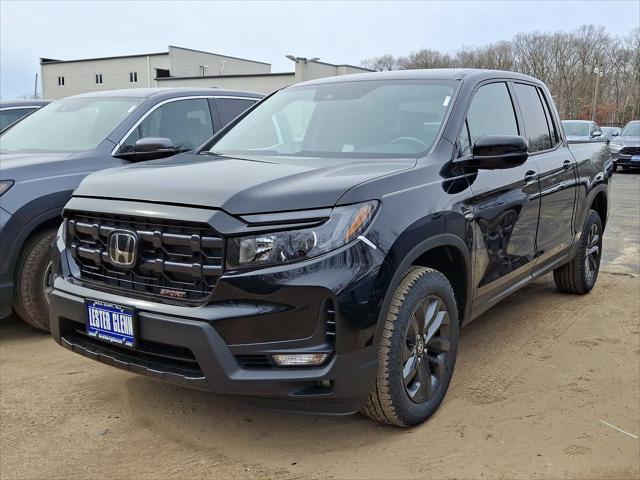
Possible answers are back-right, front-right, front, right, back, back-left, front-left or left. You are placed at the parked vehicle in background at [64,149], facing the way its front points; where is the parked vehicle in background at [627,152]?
back

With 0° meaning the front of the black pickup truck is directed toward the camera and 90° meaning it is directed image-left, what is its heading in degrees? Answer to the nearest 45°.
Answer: approximately 45°

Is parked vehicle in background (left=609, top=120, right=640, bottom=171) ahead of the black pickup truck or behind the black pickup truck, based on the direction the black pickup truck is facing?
behind

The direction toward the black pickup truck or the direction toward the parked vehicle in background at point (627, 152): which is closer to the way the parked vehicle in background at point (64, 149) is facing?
the black pickup truck

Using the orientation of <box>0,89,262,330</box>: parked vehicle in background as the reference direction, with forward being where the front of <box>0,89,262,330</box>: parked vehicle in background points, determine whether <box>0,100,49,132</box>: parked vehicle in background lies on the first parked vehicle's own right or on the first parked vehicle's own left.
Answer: on the first parked vehicle's own right

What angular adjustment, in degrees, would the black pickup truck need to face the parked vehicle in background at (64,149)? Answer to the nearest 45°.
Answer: approximately 90° to its right

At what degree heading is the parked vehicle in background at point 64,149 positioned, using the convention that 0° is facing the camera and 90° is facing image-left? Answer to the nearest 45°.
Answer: approximately 45°
